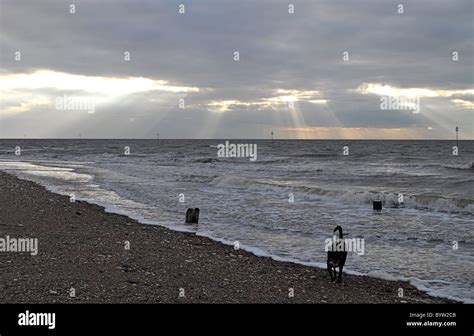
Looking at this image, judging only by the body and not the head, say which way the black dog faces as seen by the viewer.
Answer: away from the camera
